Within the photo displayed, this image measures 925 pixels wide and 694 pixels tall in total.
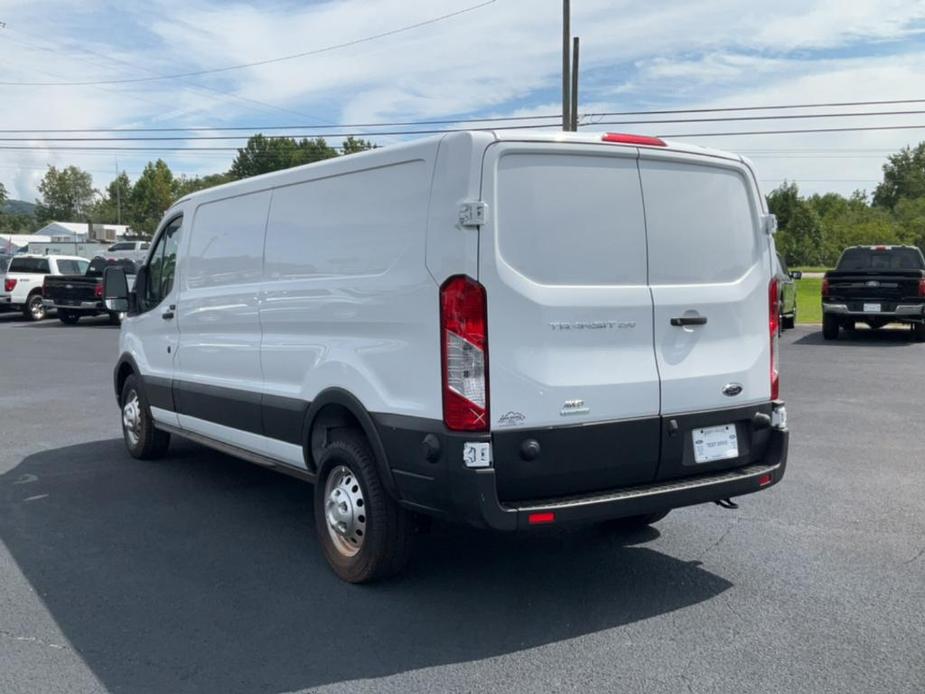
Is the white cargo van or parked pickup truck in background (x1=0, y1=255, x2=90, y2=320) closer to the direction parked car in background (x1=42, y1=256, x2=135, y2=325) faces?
the parked pickup truck in background

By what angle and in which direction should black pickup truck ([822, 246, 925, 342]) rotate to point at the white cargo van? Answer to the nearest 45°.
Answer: approximately 180°

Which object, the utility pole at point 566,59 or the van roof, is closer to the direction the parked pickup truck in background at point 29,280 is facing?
the utility pole

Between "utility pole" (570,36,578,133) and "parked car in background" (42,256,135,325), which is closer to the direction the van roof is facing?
the parked car in background

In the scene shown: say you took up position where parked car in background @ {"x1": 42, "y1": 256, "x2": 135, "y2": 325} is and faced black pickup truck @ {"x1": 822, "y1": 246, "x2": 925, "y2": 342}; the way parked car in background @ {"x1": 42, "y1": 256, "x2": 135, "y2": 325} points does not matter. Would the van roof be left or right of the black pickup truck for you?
right

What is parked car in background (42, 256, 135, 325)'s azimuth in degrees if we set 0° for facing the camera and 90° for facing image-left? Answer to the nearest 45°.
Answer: approximately 225°

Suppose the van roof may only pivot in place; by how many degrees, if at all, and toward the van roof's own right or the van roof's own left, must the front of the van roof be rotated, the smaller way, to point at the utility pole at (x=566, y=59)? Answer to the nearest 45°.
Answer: approximately 45° to the van roof's own right

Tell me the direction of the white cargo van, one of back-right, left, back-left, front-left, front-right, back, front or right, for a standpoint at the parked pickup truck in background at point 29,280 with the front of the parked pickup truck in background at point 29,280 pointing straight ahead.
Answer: back-right

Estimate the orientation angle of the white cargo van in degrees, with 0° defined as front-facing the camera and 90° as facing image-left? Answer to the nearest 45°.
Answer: approximately 135°

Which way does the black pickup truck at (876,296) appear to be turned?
away from the camera

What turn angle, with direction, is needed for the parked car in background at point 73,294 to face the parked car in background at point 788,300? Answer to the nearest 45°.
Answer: approximately 90° to its right

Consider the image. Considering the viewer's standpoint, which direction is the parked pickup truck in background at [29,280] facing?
facing away from the viewer and to the right of the viewer
